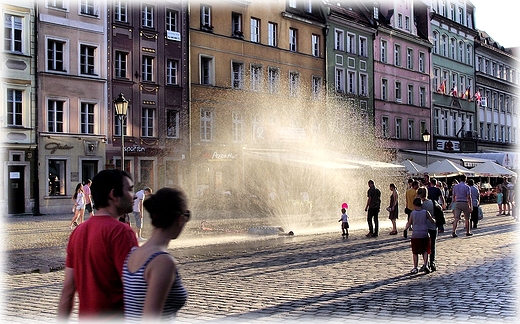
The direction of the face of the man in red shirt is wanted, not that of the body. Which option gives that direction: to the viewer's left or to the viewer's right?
to the viewer's right

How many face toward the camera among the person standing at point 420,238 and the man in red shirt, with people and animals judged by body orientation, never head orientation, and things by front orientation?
0

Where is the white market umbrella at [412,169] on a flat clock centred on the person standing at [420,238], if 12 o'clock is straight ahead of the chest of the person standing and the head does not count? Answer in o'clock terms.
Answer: The white market umbrella is roughly at 12 o'clock from the person standing.

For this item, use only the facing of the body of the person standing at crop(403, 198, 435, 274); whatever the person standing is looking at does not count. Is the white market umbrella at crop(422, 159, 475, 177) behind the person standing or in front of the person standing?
in front

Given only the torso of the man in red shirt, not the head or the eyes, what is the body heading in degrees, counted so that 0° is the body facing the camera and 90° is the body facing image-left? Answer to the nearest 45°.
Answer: approximately 225°

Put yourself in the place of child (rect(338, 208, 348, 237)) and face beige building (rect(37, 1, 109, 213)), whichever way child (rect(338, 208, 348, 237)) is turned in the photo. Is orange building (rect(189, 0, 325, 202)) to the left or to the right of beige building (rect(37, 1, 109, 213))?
right

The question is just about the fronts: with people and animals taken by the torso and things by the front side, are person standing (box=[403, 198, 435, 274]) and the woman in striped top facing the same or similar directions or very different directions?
same or similar directions

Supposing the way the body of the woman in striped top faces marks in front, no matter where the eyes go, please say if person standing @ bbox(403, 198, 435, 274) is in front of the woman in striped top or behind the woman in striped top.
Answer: in front

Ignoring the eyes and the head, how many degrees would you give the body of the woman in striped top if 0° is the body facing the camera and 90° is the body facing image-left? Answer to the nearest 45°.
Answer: approximately 225°

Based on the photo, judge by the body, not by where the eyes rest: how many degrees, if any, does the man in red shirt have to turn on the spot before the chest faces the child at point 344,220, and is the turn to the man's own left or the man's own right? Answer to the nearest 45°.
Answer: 0° — they already face them

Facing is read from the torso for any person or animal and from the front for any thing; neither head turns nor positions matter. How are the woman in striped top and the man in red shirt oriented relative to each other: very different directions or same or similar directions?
same or similar directions

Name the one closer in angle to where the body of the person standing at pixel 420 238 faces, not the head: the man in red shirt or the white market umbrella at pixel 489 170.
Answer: the white market umbrella

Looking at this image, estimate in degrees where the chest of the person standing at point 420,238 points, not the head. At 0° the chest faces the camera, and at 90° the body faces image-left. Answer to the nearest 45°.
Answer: approximately 180°
